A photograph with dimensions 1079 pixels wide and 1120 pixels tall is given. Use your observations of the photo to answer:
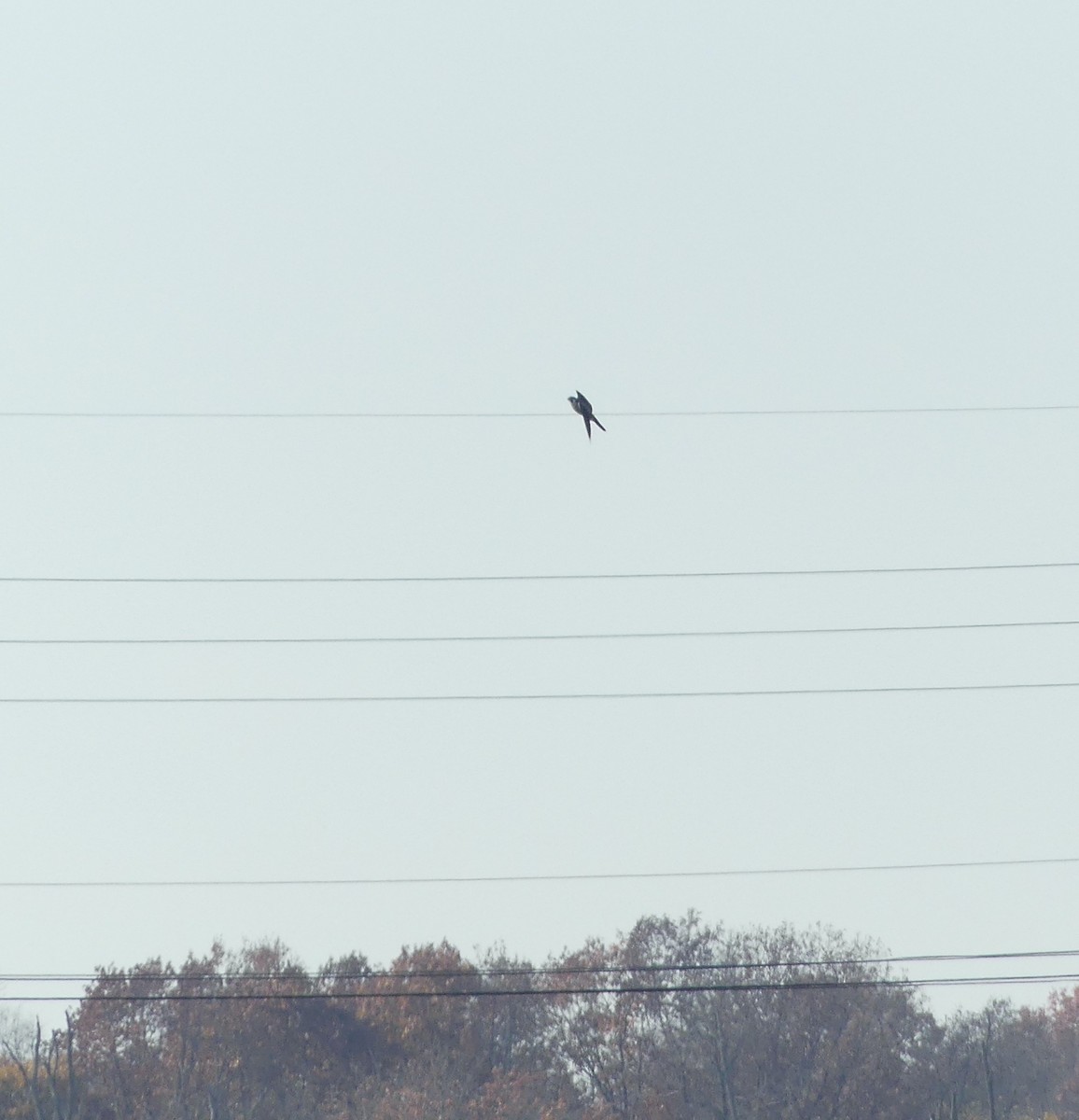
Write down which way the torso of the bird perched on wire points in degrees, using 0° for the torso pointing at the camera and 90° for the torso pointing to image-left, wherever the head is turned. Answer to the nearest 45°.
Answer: approximately 90°
